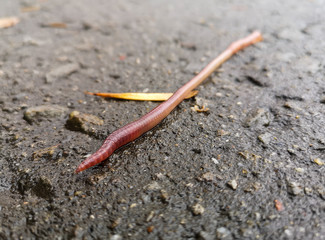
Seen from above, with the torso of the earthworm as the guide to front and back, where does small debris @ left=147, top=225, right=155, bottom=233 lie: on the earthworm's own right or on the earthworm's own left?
on the earthworm's own left

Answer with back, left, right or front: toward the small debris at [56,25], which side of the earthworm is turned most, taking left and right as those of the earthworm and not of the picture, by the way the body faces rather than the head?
right

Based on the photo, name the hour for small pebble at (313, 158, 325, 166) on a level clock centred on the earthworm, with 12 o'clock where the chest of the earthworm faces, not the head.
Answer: The small pebble is roughly at 8 o'clock from the earthworm.

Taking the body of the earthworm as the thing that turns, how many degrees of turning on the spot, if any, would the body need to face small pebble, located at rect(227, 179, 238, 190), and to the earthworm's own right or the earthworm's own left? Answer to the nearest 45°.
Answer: approximately 90° to the earthworm's own left

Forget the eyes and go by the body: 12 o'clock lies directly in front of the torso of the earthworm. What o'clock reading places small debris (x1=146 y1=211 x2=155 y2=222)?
The small debris is roughly at 10 o'clock from the earthworm.

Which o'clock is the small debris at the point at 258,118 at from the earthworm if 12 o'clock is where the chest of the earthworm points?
The small debris is roughly at 7 o'clock from the earthworm.

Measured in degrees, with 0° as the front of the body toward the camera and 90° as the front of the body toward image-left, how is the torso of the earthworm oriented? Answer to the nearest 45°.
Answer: approximately 45°

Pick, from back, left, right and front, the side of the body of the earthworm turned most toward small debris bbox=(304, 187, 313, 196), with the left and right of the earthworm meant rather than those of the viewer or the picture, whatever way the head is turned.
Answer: left

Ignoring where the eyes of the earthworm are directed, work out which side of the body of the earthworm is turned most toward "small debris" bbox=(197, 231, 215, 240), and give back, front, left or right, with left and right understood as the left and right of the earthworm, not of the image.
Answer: left
